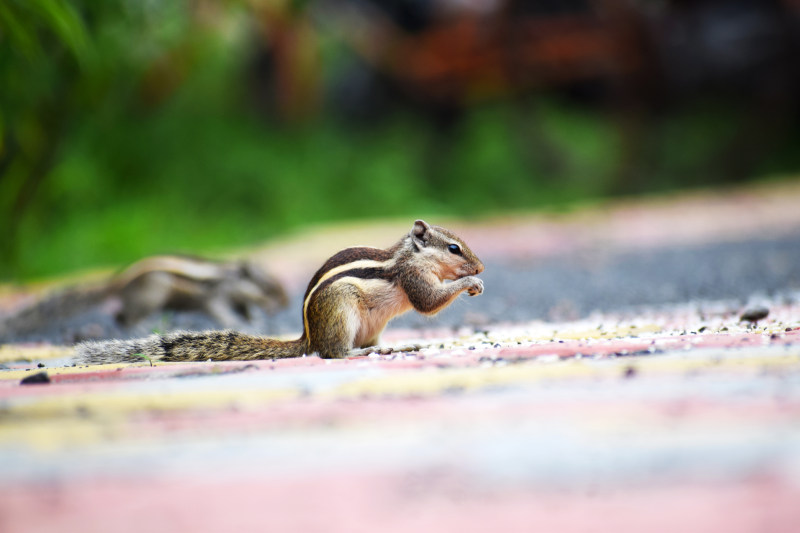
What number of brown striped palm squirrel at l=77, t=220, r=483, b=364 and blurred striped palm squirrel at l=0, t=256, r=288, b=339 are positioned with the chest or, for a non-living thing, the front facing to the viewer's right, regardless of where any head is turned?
2

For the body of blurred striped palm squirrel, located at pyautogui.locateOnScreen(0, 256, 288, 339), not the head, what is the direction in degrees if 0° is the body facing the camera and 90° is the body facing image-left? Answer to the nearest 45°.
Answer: approximately 270°

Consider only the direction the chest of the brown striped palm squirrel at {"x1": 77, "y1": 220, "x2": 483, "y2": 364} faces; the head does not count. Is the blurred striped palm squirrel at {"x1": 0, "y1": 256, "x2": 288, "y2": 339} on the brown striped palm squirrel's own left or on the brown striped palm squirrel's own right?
on the brown striped palm squirrel's own left

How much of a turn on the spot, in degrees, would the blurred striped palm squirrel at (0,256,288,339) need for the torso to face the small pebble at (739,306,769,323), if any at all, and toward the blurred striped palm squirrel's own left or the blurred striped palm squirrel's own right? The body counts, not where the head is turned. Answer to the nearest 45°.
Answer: approximately 45° to the blurred striped palm squirrel's own right

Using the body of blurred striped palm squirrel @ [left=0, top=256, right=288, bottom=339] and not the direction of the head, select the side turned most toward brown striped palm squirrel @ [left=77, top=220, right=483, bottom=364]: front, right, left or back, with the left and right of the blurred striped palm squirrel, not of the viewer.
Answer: right

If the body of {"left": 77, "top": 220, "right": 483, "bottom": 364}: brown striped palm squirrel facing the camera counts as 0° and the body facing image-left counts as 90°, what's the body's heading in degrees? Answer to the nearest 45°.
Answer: approximately 270°

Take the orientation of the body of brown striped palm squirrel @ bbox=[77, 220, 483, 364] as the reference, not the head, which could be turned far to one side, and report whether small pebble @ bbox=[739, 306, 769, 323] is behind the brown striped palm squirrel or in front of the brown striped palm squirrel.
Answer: in front

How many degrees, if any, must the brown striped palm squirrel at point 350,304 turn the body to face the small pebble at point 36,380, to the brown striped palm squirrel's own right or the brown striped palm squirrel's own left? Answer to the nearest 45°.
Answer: approximately 135° to the brown striped palm squirrel's own right
